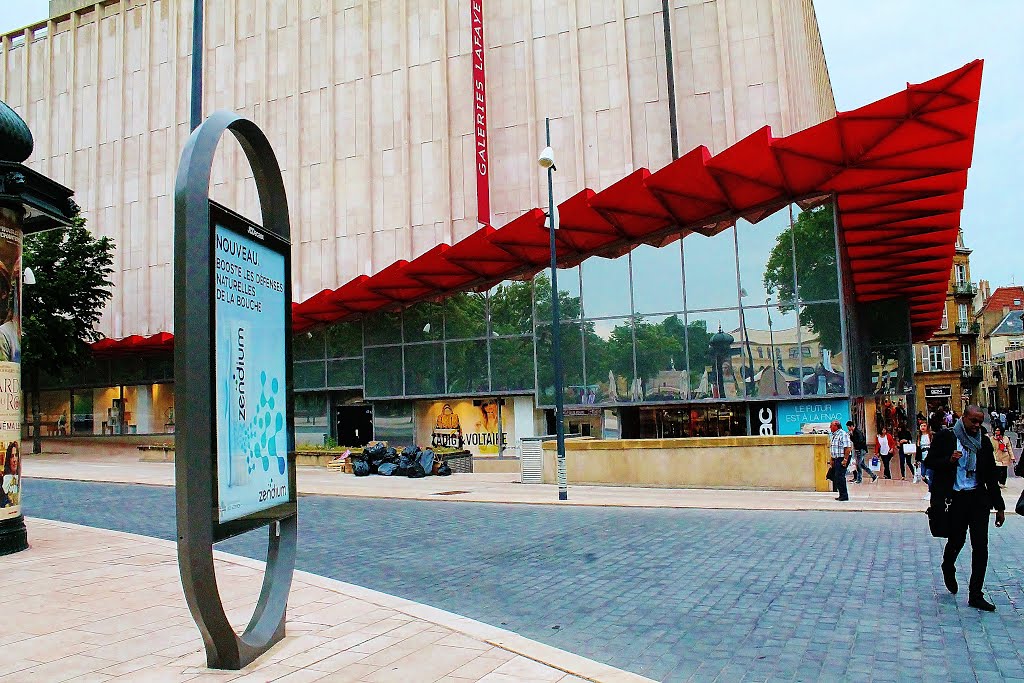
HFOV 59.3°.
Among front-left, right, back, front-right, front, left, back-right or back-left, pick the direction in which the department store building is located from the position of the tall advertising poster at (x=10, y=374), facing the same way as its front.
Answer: left

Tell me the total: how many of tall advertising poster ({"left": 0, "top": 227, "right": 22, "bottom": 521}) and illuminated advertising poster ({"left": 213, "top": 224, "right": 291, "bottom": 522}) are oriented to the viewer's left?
0

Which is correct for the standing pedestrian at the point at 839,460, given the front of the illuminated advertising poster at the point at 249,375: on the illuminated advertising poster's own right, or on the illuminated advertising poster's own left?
on the illuminated advertising poster's own left

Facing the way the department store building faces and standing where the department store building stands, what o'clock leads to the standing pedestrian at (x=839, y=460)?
The standing pedestrian is roughly at 10 o'clock from the department store building.

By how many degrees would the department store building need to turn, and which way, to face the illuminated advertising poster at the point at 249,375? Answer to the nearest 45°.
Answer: approximately 45° to its left

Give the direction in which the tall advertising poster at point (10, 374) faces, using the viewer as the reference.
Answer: facing the viewer and to the right of the viewer

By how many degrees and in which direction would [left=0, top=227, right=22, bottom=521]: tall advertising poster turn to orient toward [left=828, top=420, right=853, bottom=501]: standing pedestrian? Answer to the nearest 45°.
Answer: approximately 45° to its left

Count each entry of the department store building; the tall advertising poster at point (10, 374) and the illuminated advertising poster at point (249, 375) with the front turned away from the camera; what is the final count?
0

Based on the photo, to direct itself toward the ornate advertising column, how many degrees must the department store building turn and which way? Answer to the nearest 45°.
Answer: approximately 45° to its left

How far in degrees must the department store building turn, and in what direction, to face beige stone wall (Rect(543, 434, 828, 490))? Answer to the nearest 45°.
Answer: approximately 45° to its left

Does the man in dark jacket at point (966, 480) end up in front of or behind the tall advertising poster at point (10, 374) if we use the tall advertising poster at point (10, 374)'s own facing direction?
in front

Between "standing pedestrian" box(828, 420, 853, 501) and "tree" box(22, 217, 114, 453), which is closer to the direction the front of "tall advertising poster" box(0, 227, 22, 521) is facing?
the standing pedestrian

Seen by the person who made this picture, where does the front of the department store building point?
facing the viewer and to the left of the viewer

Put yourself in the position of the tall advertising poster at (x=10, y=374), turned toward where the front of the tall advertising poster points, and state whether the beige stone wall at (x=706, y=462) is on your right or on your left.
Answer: on your left

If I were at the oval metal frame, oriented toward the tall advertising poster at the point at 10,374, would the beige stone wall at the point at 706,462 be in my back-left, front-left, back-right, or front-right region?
front-right

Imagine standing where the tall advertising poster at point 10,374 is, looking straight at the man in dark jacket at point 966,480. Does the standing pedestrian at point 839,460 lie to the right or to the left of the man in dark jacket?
left
